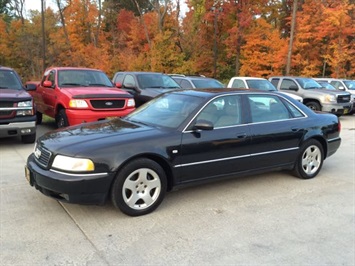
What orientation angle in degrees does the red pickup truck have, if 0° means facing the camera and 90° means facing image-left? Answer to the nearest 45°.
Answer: approximately 315°

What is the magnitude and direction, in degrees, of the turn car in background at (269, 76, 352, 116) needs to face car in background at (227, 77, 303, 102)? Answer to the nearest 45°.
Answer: approximately 90° to its right

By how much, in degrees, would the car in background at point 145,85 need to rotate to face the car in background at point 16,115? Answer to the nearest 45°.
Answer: approximately 90° to its right

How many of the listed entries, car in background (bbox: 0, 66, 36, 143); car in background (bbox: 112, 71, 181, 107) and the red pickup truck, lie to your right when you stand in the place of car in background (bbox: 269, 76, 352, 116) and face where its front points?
3

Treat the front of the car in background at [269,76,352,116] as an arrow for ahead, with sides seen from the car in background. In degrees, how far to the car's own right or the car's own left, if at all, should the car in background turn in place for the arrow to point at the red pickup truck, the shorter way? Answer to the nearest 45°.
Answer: approximately 90° to the car's own right

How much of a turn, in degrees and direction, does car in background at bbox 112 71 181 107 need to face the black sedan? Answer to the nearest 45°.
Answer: approximately 45° to its right

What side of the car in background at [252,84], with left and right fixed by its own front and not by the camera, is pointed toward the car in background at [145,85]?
right

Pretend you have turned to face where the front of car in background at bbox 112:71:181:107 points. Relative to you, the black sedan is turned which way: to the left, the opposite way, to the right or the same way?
to the right

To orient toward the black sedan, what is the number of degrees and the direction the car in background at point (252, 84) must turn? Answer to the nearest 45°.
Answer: approximately 45° to its right

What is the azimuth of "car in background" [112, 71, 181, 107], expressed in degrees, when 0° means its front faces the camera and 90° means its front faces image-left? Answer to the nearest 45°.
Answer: approximately 315°
